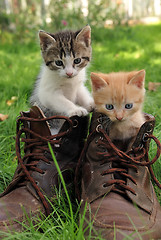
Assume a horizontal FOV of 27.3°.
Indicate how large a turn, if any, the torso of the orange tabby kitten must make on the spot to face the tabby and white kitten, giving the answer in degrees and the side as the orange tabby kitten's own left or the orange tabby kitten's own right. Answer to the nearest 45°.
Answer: approximately 135° to the orange tabby kitten's own right

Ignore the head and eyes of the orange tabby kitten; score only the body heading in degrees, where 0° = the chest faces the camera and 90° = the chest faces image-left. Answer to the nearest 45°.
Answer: approximately 0°

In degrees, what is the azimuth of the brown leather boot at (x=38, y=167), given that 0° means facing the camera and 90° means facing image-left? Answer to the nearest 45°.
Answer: approximately 45°

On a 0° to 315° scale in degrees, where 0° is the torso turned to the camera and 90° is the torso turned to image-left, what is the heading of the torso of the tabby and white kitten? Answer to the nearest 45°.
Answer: approximately 315°
